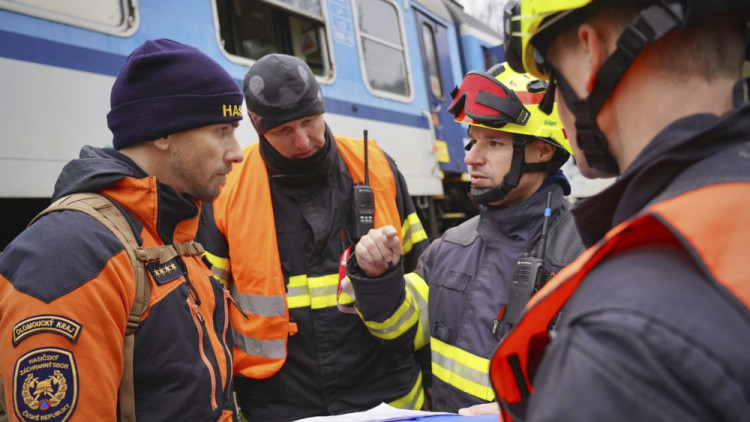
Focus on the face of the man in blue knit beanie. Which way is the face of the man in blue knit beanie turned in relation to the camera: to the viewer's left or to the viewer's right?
to the viewer's right

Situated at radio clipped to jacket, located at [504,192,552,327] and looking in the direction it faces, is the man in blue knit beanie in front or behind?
in front

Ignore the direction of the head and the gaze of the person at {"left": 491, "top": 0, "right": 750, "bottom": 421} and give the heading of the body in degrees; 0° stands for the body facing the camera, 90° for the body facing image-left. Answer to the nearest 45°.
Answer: approximately 135°

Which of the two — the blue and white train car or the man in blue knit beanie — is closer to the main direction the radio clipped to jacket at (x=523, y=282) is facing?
the man in blue knit beanie

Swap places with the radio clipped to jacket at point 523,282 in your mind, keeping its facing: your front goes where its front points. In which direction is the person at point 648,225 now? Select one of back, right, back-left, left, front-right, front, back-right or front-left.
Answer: front-left

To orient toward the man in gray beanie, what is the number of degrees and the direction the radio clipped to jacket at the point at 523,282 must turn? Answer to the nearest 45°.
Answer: approximately 45° to its right

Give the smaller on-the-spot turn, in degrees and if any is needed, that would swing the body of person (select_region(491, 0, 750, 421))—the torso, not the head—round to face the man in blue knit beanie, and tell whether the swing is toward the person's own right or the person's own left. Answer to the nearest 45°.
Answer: approximately 45° to the person's own left

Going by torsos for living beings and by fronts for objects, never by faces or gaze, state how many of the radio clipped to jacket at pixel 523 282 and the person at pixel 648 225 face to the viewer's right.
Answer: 0

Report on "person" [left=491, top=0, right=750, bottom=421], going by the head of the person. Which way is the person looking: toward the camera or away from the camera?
away from the camera
